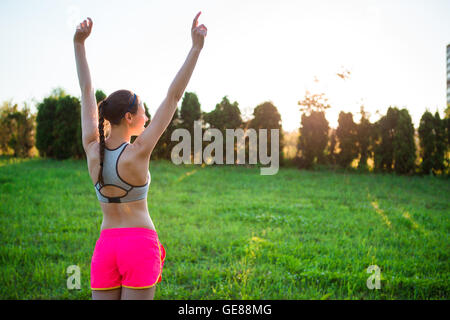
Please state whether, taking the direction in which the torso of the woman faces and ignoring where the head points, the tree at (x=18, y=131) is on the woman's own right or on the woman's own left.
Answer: on the woman's own left

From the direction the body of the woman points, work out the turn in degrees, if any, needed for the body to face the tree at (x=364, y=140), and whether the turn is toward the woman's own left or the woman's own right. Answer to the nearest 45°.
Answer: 0° — they already face it

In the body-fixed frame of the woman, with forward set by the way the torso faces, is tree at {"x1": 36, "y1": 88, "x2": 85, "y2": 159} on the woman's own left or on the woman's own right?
on the woman's own left

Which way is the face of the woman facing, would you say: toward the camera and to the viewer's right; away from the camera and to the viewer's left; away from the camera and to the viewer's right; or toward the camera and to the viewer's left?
away from the camera and to the viewer's right

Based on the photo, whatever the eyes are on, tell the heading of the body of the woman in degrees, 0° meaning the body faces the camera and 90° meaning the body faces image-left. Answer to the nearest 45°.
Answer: approximately 225°

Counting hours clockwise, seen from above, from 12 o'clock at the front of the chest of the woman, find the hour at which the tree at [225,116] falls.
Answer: The tree is roughly at 11 o'clock from the woman.
